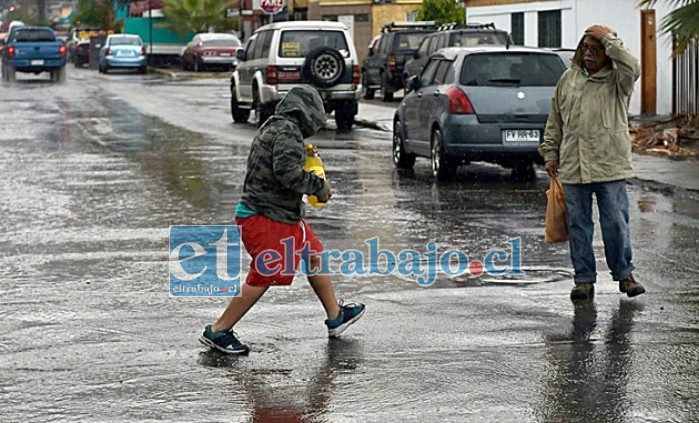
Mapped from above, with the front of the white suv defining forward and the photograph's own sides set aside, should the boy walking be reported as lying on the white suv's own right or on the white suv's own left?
on the white suv's own left

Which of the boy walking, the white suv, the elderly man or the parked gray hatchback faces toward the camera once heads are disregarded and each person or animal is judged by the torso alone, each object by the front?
the elderly man

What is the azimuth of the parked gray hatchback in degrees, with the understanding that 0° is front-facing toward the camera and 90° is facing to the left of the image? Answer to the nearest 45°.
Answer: approximately 135°

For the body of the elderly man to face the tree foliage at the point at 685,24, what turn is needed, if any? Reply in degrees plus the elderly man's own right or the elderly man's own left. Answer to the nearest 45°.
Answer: approximately 180°

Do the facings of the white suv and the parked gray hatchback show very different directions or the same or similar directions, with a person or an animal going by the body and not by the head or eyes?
same or similar directions

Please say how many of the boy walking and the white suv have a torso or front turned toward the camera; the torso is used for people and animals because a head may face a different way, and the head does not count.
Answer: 0

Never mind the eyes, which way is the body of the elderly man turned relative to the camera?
toward the camera

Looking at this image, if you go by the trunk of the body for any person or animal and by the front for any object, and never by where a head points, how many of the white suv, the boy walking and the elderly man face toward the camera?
1

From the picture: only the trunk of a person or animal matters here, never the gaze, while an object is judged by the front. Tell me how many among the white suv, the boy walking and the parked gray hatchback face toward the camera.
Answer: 0

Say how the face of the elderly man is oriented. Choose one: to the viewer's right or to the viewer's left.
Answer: to the viewer's left

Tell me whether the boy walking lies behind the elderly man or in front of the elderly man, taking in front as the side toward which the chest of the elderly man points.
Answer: in front

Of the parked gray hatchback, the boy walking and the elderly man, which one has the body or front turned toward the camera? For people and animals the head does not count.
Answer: the elderly man

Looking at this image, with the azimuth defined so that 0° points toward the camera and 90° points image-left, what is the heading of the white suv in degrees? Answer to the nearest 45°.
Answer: approximately 135°

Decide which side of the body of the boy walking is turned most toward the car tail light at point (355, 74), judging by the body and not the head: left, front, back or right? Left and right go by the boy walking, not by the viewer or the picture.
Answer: left

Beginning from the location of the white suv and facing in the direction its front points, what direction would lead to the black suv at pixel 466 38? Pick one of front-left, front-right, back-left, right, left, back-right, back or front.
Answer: right
